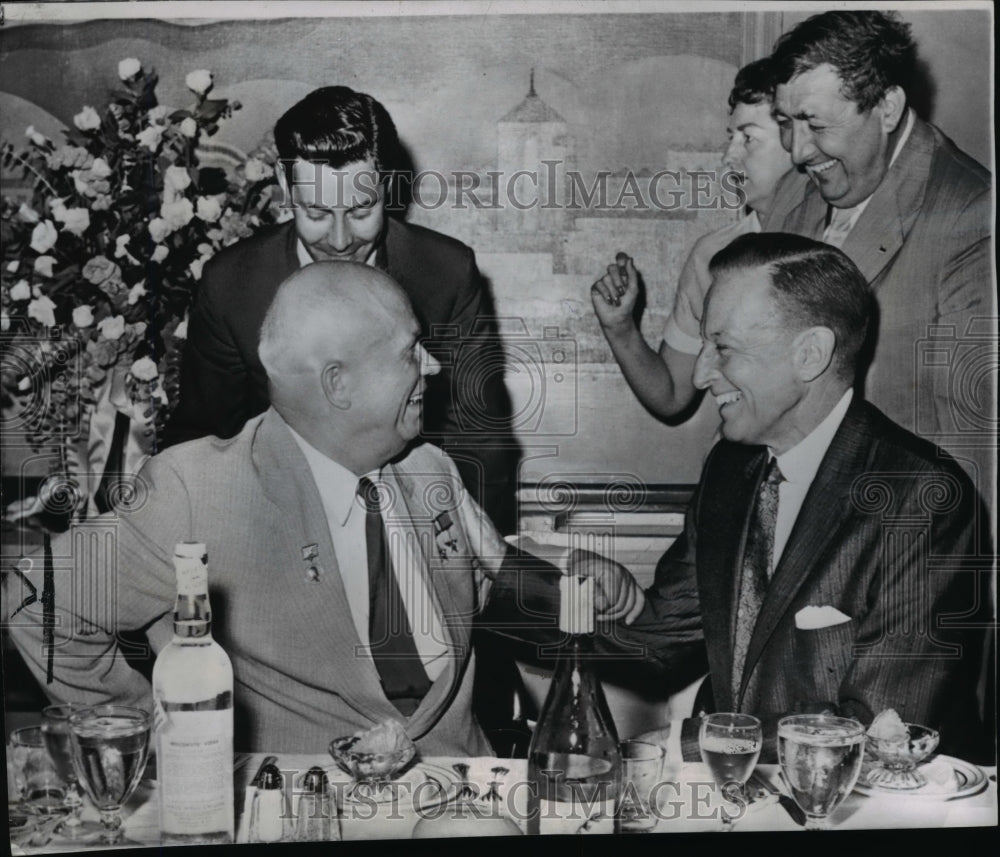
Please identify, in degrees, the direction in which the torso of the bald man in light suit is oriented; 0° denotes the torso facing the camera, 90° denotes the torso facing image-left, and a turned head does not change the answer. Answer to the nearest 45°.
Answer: approximately 315°

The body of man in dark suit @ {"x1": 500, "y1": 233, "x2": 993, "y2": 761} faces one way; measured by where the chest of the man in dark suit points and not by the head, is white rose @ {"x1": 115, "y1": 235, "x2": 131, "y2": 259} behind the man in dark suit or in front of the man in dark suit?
in front

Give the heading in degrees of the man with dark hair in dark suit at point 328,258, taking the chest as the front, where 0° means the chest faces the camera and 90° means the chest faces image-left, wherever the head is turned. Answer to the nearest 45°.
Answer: approximately 0°

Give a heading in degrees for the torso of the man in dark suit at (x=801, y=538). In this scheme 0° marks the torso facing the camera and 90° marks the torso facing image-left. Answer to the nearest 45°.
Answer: approximately 45°

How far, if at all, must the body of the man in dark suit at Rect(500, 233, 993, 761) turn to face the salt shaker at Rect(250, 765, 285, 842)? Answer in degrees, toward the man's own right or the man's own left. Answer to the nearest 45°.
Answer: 0° — they already face it

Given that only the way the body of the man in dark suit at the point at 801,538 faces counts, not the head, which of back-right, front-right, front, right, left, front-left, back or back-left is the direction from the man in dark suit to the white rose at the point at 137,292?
front-right

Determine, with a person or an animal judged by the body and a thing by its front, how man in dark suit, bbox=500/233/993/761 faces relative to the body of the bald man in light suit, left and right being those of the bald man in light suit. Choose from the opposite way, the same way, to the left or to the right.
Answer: to the right

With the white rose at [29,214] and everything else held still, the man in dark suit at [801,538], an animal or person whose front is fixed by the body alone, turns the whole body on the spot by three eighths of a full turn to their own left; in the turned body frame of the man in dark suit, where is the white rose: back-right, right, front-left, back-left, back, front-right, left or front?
back

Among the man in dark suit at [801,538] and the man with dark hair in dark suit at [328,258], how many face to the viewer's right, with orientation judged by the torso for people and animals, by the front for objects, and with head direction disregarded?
0
